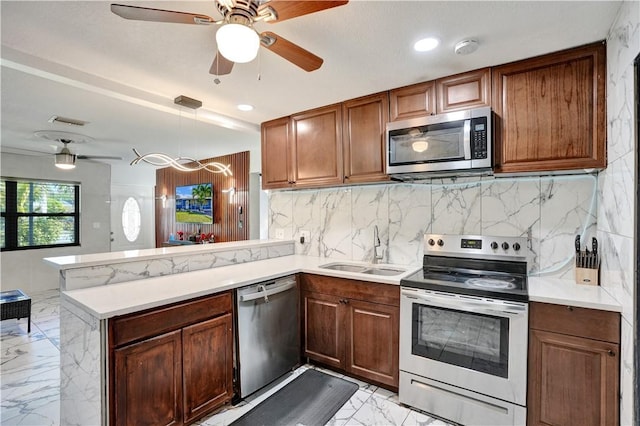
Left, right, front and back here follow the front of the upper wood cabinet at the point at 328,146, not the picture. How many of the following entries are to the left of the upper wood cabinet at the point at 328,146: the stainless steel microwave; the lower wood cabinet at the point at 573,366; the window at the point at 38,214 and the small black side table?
2

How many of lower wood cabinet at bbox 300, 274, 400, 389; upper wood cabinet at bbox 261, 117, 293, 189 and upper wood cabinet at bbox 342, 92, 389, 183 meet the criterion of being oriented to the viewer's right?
0

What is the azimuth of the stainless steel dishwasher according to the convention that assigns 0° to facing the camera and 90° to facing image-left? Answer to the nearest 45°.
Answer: approximately 315°

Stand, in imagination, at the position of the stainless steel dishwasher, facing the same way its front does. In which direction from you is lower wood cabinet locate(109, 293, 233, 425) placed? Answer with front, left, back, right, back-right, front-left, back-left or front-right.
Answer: right

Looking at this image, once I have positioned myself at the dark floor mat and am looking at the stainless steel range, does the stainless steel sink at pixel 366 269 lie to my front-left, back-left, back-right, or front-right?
front-left

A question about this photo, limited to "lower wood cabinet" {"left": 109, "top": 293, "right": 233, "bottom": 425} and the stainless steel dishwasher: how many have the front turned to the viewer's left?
0

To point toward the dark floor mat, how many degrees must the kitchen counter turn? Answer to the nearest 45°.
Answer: approximately 45° to its left

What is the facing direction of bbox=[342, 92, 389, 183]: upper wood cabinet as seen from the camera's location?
facing the viewer and to the left of the viewer

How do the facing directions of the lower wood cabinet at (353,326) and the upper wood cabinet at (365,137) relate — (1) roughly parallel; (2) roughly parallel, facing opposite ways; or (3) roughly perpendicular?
roughly parallel

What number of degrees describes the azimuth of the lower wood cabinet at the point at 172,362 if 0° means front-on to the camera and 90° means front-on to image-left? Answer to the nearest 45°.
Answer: approximately 315°

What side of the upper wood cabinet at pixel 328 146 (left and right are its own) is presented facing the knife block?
left
